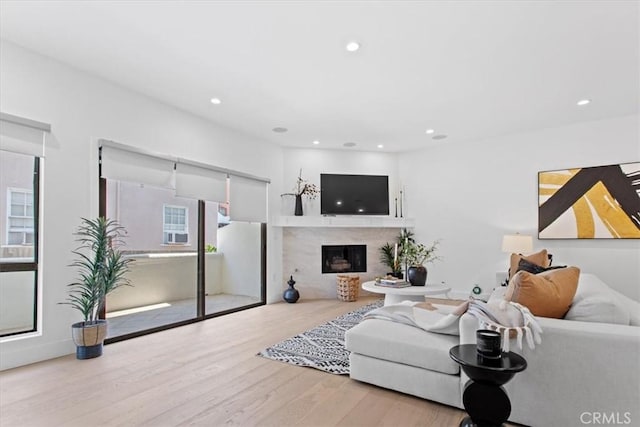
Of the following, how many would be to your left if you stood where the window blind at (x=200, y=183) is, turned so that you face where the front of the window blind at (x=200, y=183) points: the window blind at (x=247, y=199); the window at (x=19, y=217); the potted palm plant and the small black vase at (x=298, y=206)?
2

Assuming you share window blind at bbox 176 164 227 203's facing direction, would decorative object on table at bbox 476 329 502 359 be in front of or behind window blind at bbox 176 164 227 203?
in front

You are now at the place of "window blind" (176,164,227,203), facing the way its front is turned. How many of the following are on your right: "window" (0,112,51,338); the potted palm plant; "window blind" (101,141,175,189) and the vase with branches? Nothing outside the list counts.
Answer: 3

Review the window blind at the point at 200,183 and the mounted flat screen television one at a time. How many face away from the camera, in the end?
0

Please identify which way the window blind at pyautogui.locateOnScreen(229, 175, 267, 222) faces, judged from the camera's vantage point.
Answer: facing the viewer and to the right of the viewer

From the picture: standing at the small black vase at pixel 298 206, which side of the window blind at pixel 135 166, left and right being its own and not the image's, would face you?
left

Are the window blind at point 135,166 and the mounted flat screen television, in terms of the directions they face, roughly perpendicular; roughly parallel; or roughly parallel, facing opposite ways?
roughly perpendicular

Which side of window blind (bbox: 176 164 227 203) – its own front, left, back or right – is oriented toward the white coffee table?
front

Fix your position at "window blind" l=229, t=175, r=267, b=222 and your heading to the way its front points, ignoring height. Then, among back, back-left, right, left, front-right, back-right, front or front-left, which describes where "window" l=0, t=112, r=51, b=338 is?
right

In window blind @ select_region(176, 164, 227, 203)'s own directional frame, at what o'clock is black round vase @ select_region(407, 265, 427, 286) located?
The black round vase is roughly at 11 o'clock from the window blind.

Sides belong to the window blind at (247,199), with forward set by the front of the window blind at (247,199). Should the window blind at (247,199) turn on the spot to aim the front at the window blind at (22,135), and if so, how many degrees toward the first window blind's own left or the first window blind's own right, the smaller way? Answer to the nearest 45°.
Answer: approximately 90° to the first window blind's own right

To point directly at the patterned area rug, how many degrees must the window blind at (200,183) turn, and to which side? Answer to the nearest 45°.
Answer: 0° — it already faces it

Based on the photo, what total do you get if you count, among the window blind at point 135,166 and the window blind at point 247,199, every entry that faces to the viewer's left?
0

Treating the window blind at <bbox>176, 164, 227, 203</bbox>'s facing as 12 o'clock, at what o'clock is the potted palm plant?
The potted palm plant is roughly at 3 o'clock from the window blind.

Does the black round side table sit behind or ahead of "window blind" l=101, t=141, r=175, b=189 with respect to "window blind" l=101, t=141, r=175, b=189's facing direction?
ahead
